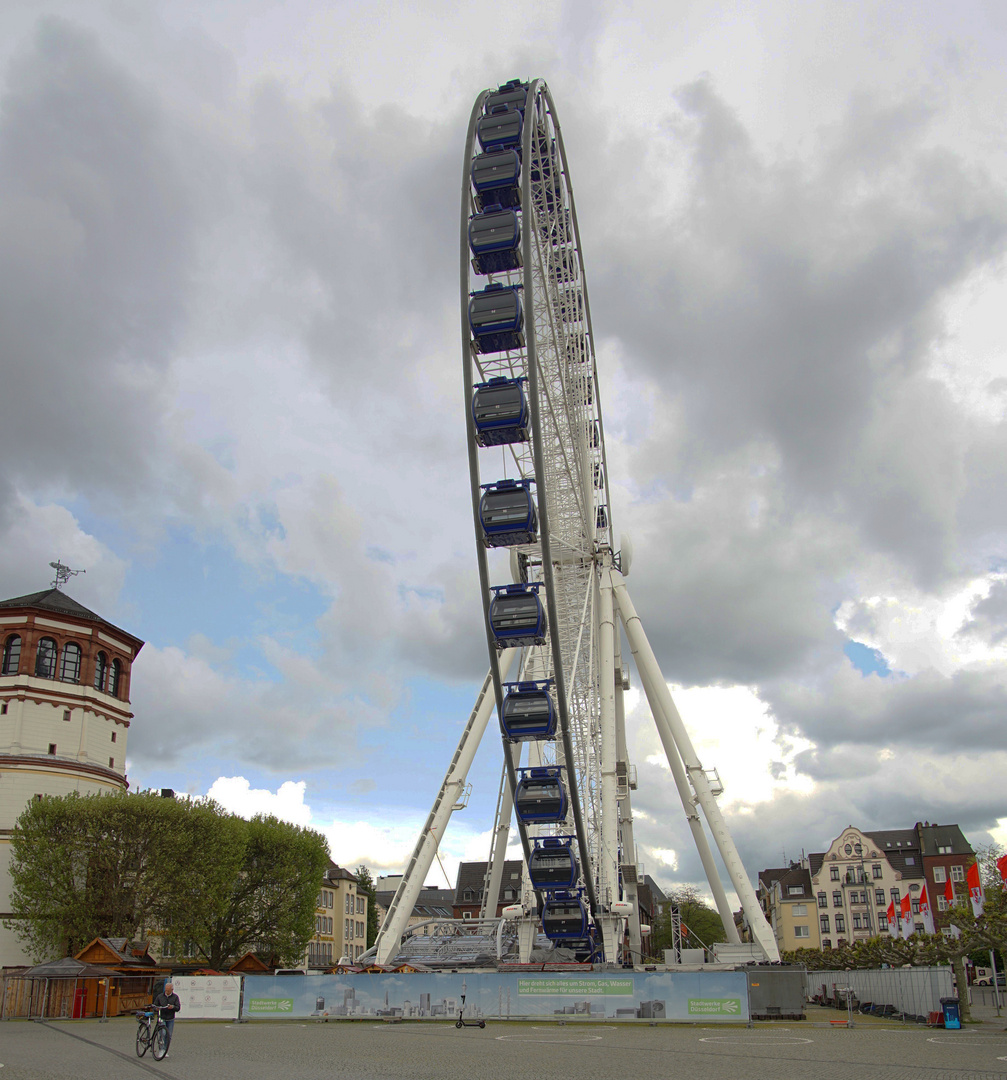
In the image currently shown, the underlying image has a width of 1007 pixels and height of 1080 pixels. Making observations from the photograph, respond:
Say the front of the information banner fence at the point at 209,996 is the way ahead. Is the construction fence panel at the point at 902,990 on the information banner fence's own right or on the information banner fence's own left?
on the information banner fence's own left

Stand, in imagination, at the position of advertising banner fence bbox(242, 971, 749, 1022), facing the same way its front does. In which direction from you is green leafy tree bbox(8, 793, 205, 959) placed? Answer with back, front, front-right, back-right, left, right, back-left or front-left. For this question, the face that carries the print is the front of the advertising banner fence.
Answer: back-right

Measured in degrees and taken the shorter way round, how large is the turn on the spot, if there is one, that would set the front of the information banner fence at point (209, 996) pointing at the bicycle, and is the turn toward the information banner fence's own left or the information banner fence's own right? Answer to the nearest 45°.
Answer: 0° — it already faces it

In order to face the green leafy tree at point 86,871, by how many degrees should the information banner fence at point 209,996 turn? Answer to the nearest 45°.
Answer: approximately 180°

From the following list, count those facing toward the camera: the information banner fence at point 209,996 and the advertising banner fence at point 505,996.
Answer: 2

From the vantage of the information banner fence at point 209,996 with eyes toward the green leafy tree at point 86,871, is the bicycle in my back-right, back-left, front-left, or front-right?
back-left
